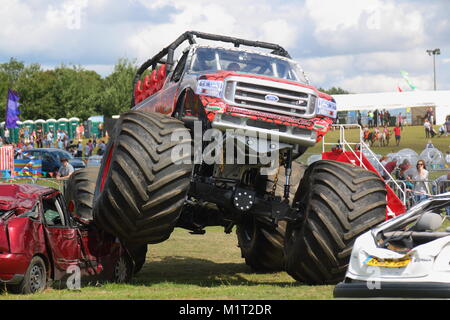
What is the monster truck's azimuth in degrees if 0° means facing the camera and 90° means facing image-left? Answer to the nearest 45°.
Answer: approximately 315°
